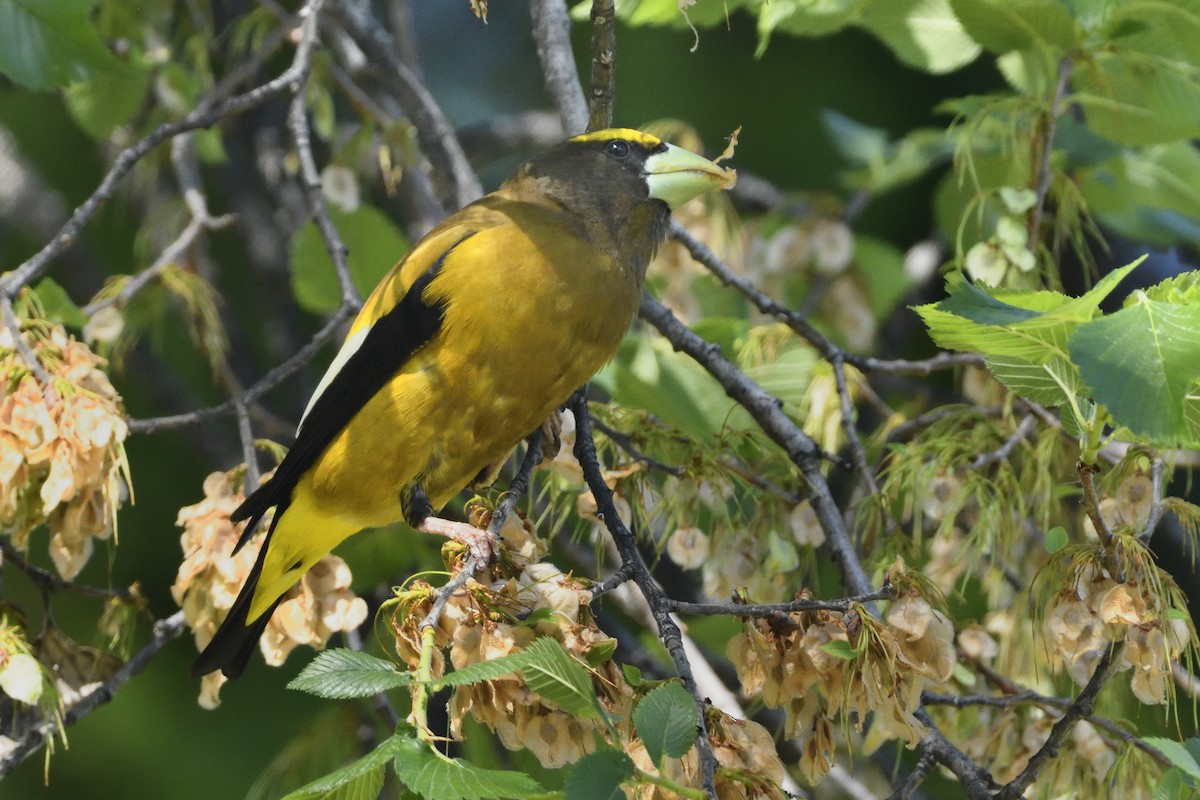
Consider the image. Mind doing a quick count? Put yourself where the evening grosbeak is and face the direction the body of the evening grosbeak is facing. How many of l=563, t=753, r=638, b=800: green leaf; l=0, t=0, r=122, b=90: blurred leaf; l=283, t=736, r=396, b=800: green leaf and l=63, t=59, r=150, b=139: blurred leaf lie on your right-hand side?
2

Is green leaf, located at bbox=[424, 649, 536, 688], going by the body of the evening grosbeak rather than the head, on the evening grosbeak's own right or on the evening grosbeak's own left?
on the evening grosbeak's own right

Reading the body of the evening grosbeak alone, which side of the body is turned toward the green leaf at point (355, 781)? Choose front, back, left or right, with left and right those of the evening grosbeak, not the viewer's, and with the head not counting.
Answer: right

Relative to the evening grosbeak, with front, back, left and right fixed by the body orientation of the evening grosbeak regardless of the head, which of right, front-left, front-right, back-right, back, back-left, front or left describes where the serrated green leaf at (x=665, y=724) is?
front

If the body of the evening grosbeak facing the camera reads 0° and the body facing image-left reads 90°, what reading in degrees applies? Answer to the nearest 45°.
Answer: approximately 270°

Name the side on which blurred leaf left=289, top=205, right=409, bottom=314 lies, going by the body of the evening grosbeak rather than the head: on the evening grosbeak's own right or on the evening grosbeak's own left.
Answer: on the evening grosbeak's own left

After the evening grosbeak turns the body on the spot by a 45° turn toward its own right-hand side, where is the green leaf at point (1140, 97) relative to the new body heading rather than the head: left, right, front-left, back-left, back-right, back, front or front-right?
front-left

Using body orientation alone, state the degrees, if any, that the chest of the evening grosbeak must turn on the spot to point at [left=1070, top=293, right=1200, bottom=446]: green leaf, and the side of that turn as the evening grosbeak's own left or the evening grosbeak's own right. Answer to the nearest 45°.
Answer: approximately 45° to the evening grosbeak's own right

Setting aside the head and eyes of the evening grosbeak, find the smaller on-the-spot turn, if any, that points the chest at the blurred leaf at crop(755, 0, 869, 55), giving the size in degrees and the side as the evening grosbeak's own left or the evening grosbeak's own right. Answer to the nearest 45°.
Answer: approximately 45° to the evening grosbeak's own left

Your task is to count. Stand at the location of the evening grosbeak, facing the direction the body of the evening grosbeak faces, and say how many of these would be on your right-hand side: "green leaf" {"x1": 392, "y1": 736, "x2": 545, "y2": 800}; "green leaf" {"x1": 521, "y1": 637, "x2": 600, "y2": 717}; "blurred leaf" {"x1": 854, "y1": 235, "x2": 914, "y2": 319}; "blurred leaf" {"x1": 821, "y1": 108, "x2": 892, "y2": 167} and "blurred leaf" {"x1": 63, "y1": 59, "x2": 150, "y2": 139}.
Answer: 2

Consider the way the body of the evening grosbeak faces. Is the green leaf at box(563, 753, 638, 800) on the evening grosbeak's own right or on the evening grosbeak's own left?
on the evening grosbeak's own right

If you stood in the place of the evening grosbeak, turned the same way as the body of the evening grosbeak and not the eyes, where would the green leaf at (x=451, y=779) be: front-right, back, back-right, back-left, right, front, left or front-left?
right

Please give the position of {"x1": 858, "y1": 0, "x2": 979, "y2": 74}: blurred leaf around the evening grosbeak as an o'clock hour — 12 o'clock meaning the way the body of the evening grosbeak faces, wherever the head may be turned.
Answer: The blurred leaf is roughly at 11 o'clock from the evening grosbeak.

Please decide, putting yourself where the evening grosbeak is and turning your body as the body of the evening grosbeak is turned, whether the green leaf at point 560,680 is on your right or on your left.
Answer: on your right
